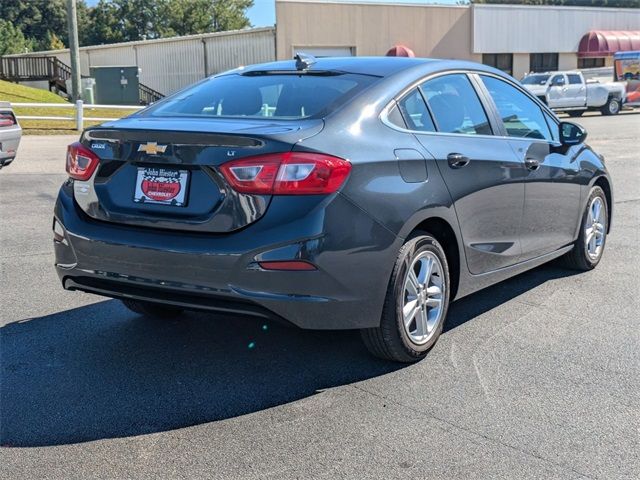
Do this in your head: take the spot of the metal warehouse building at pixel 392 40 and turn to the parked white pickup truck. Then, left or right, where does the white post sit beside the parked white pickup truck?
right

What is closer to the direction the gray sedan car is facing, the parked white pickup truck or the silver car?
the parked white pickup truck

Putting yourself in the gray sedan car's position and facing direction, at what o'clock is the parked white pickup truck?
The parked white pickup truck is roughly at 11 o'clock from the gray sedan car.

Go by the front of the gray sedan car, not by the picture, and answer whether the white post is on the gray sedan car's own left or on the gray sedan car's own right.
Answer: on the gray sedan car's own left

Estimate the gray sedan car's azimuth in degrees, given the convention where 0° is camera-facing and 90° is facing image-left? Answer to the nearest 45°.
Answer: approximately 225°

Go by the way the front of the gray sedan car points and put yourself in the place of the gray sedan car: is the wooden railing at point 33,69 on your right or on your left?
on your left

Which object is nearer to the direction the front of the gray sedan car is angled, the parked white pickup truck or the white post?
the parked white pickup truck

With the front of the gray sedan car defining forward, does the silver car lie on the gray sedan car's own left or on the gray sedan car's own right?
on the gray sedan car's own left
